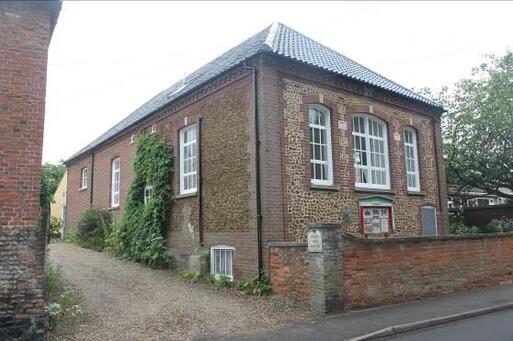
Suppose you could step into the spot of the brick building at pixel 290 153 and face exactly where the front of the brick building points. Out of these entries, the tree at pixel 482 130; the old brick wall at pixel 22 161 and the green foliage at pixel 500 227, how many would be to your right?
1

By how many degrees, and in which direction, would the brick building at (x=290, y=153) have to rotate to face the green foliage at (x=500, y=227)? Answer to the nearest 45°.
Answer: approximately 90° to its left

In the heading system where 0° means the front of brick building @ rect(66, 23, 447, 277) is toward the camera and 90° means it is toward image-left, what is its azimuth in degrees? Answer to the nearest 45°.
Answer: approximately 315°

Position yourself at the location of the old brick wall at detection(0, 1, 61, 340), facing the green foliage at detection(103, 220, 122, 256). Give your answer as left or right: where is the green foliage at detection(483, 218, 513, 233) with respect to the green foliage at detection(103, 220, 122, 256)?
right

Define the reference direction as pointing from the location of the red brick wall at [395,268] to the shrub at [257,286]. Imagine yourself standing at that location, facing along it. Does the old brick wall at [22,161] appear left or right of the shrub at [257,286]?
left

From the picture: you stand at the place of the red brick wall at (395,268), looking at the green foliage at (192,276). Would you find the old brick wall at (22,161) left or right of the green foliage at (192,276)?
left

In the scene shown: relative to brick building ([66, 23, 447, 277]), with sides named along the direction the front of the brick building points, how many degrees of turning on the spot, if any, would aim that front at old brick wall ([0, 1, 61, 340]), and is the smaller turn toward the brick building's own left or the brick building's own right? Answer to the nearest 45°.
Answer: approximately 90° to the brick building's own right

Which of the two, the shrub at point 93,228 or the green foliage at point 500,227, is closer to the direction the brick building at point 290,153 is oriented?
the green foliage

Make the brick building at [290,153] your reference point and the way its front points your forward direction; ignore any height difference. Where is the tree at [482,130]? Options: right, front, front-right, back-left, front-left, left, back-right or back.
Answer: left
